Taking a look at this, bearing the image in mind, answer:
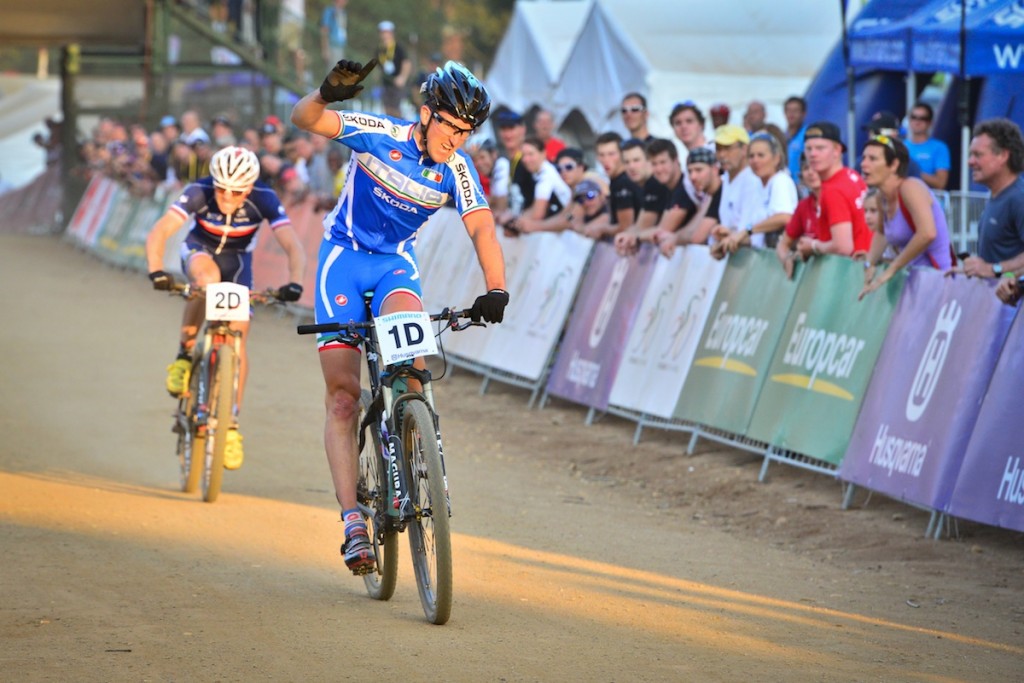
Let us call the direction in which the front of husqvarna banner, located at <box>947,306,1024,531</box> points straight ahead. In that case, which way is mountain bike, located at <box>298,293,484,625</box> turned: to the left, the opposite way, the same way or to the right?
to the left

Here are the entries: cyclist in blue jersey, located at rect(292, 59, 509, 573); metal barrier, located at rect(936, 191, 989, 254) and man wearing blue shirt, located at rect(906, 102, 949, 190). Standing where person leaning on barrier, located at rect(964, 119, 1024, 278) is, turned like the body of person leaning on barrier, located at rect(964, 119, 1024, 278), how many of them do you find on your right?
2

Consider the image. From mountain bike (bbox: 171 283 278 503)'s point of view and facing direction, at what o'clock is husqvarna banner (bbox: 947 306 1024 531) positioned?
The husqvarna banner is roughly at 10 o'clock from the mountain bike.

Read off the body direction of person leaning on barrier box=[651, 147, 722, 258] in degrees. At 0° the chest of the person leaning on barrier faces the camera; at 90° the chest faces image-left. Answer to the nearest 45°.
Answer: approximately 45°

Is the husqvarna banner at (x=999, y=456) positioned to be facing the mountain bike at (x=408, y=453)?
yes

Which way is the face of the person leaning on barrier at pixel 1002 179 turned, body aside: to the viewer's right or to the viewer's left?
to the viewer's left

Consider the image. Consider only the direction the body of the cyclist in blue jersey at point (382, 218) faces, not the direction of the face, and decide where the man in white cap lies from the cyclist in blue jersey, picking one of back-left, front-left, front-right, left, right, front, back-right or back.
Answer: back

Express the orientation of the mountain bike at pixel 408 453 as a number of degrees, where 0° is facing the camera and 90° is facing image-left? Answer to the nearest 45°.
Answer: approximately 0°
